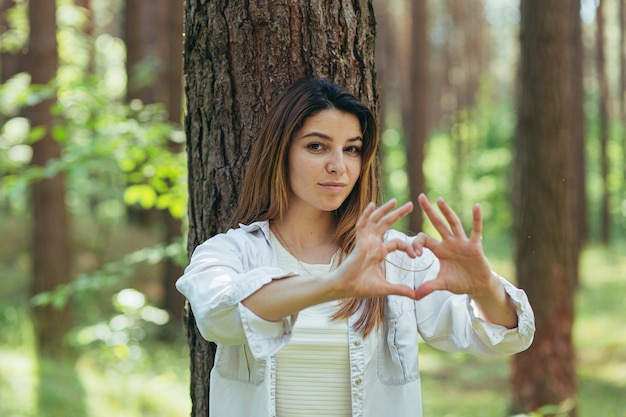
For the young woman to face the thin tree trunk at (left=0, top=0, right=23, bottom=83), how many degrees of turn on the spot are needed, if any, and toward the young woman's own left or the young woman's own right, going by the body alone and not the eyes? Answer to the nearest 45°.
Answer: approximately 135° to the young woman's own right

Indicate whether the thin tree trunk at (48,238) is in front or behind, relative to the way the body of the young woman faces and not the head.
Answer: behind

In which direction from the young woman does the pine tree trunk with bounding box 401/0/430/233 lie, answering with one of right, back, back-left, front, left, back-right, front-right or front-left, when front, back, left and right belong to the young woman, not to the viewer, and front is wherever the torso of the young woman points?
back

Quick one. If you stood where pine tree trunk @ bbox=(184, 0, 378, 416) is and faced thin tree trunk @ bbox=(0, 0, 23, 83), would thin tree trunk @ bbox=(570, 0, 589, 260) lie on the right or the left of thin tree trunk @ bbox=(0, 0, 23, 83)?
right

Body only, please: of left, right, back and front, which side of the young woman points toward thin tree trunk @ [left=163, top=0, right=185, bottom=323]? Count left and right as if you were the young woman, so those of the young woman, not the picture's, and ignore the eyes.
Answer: back

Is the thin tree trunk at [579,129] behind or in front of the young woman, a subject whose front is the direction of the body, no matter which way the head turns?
behind

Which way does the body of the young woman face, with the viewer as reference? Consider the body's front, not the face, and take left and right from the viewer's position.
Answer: facing the viewer

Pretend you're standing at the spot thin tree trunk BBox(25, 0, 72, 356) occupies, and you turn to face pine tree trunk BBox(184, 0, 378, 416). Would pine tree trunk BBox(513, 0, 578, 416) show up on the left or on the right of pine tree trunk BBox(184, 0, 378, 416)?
left

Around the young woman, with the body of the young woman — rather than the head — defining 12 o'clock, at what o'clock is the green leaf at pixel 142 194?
The green leaf is roughly at 5 o'clock from the young woman.
